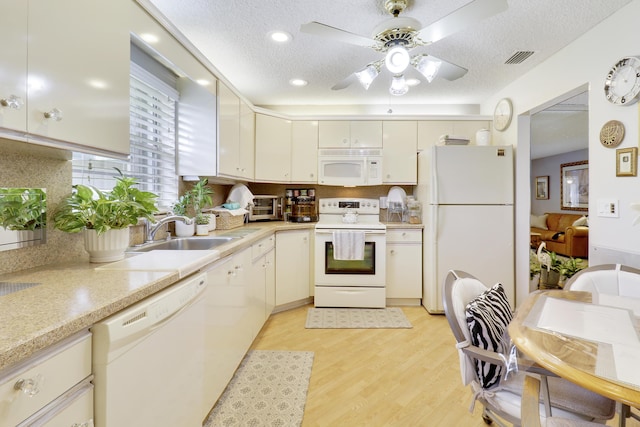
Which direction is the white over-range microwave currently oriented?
toward the camera

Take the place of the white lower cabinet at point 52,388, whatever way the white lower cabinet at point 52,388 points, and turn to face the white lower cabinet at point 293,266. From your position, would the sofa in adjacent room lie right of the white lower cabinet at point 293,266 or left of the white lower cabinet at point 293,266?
right

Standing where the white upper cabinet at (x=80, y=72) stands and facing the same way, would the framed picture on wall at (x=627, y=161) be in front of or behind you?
in front

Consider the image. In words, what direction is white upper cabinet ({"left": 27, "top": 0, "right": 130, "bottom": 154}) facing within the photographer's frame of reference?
facing the viewer and to the right of the viewer

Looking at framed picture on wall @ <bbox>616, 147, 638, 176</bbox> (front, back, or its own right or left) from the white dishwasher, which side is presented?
front

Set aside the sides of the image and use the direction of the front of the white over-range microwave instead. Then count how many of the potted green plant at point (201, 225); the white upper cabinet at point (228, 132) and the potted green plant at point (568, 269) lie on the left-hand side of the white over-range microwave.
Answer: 1

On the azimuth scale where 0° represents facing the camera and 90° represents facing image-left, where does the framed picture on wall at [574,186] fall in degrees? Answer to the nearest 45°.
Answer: approximately 45°

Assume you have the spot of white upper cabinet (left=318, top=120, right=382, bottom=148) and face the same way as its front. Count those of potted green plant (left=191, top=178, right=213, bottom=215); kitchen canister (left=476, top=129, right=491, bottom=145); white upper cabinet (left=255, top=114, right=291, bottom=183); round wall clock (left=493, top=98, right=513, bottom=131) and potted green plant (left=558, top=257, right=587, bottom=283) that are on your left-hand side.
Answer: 3

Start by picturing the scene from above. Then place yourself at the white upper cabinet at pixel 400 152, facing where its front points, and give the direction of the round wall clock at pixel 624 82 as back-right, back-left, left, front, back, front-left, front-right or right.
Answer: front-left

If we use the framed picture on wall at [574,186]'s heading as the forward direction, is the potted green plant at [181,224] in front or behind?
in front

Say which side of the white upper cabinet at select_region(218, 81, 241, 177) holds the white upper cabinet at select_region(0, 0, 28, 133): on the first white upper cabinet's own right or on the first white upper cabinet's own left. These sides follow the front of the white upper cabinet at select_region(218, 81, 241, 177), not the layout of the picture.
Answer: on the first white upper cabinet's own right

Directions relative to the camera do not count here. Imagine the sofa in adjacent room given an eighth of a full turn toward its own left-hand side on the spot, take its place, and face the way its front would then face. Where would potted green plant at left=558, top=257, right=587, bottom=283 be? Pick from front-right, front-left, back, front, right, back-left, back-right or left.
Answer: front

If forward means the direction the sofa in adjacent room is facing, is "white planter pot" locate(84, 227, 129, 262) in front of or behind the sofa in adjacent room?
in front

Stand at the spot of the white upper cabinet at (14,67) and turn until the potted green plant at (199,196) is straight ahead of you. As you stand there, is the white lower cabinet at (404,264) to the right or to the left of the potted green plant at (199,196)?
right

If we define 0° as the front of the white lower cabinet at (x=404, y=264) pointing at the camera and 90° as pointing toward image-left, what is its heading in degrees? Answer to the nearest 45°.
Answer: approximately 0°

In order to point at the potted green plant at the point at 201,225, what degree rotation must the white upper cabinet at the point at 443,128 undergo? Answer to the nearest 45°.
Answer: approximately 45° to its right

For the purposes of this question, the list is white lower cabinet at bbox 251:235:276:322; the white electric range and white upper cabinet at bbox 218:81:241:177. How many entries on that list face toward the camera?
1
